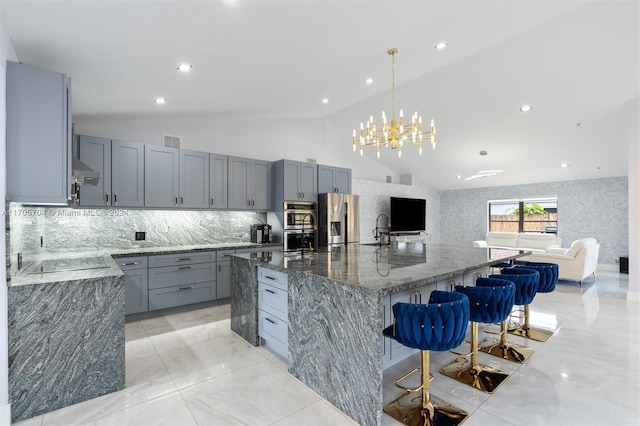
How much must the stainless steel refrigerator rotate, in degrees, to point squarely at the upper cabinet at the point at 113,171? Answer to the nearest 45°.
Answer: approximately 90° to its right

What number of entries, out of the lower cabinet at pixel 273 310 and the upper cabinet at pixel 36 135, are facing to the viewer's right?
1

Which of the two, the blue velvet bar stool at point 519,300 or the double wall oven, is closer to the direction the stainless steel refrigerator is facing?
the blue velvet bar stool

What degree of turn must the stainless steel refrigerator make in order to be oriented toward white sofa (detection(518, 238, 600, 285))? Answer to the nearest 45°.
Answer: approximately 45° to its left

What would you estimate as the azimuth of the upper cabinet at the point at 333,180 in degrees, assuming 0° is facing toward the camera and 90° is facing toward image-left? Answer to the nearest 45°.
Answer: approximately 315°

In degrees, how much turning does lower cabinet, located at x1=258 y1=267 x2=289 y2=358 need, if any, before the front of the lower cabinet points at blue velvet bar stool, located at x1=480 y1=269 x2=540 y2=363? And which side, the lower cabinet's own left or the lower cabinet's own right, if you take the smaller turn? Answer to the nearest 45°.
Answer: approximately 135° to the lower cabinet's own left

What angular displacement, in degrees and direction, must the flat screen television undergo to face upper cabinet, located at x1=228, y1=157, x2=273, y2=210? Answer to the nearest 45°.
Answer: approximately 90° to its right

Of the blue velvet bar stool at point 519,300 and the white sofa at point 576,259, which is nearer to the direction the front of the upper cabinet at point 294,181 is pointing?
the blue velvet bar stool

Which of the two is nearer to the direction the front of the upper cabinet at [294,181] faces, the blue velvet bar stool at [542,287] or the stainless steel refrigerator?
the blue velvet bar stool

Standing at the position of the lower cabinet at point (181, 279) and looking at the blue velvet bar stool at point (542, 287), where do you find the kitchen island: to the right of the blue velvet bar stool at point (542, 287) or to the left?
right

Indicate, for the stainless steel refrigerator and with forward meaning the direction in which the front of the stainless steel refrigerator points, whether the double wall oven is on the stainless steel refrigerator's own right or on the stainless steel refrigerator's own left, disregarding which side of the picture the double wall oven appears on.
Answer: on the stainless steel refrigerator's own right

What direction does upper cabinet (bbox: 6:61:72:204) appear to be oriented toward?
to the viewer's right

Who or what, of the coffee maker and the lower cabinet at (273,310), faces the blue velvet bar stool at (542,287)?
the coffee maker
